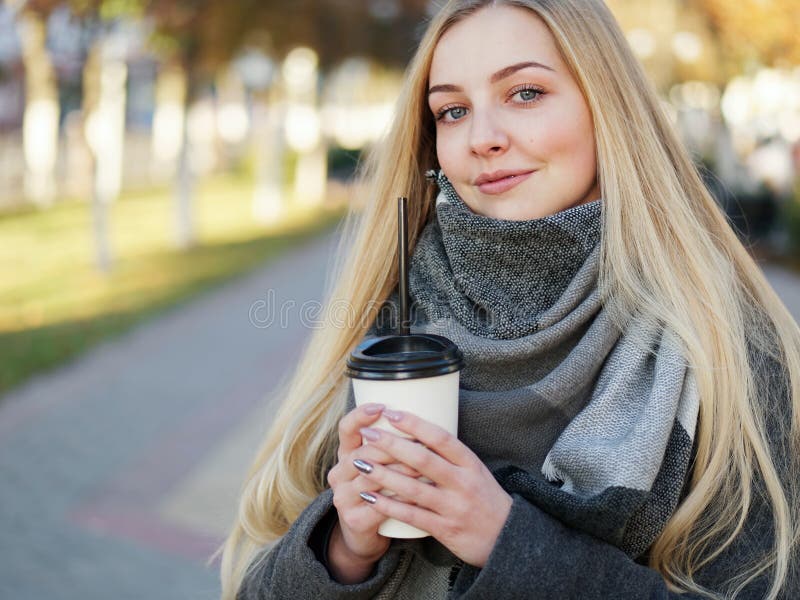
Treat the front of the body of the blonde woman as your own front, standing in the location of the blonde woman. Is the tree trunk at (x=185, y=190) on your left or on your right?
on your right

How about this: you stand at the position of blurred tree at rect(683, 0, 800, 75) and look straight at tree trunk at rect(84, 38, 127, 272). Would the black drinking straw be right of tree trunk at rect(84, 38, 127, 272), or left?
left

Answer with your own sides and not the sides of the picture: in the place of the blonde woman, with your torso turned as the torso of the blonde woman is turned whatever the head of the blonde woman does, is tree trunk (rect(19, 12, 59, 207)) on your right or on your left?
on your right

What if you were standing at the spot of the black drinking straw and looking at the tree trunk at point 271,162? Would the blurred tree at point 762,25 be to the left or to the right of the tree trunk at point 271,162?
right

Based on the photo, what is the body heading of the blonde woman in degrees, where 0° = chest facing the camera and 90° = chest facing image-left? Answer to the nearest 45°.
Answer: approximately 45°

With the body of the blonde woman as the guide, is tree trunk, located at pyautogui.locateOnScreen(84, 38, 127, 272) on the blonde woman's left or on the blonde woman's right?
on the blonde woman's right

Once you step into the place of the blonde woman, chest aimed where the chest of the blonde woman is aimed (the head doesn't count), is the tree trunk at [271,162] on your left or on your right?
on your right

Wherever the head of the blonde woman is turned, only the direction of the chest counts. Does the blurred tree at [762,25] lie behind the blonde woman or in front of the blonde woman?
behind
